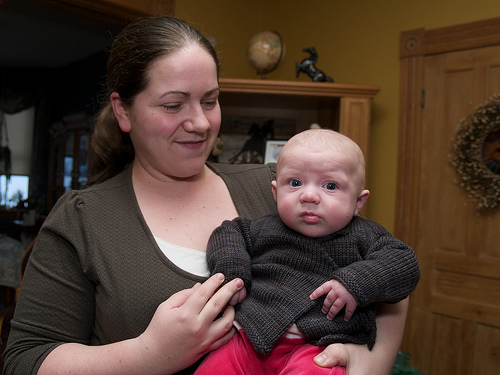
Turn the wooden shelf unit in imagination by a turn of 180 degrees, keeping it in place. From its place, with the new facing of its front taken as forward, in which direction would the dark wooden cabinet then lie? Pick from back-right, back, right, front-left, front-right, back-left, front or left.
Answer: front-left

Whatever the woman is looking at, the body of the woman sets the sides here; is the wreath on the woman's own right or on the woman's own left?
on the woman's own left

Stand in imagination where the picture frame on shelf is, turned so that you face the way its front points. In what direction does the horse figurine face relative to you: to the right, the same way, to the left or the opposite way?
to the right

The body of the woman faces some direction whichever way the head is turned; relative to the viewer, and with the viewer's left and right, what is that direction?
facing the viewer and to the right of the viewer

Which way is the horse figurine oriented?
to the viewer's left

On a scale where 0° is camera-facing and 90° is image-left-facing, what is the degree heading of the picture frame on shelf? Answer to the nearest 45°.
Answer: approximately 0°

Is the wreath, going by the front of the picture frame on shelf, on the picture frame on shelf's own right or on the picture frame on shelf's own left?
on the picture frame on shelf's own left

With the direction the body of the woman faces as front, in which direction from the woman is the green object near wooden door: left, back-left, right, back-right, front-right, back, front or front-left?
left

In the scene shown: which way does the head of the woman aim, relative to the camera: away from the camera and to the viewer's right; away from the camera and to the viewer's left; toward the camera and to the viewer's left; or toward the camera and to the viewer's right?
toward the camera and to the viewer's right

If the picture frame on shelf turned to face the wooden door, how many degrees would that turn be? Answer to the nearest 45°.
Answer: approximately 90° to its left

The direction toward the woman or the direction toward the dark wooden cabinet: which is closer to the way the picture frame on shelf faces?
the woman
